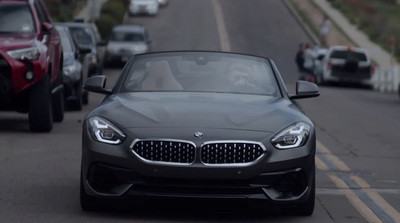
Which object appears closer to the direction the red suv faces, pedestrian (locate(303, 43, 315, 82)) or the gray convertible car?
the gray convertible car

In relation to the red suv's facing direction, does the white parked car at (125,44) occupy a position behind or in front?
behind

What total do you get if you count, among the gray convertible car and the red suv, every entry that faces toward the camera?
2
